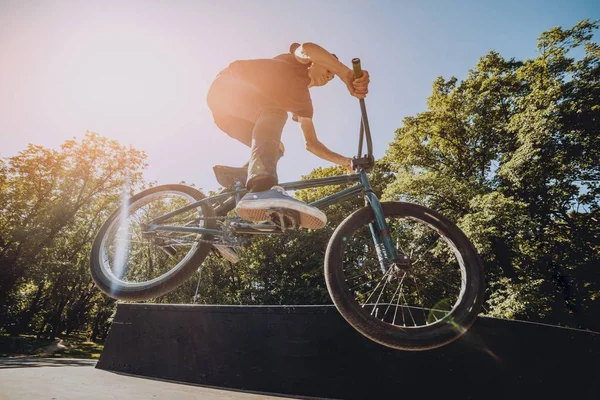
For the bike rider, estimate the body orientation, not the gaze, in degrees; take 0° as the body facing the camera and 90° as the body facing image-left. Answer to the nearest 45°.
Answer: approximately 270°
